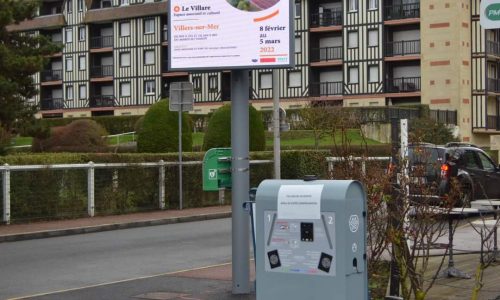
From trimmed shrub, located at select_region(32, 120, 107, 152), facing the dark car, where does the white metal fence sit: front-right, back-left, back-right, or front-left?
front-right

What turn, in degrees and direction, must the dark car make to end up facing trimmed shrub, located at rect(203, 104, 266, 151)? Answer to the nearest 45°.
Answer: approximately 90° to its left

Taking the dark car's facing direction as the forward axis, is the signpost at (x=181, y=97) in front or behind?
behind

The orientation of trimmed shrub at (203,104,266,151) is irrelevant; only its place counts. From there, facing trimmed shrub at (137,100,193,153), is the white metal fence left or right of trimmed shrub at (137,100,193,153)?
left

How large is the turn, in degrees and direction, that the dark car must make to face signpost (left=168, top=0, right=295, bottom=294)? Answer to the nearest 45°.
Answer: approximately 135° to its right

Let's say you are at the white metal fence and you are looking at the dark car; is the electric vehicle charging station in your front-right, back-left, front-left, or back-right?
front-right

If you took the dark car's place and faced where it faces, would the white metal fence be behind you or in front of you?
behind

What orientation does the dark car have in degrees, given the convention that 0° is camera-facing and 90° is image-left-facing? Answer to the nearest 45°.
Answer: approximately 225°

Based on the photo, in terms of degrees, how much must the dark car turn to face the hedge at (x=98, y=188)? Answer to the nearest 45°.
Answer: approximately 135° to its left
